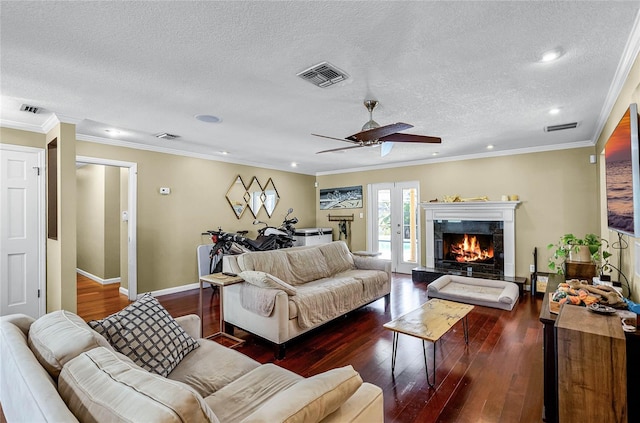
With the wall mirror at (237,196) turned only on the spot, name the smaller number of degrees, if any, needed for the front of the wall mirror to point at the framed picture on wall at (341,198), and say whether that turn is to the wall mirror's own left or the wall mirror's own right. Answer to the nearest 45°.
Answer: approximately 45° to the wall mirror's own left

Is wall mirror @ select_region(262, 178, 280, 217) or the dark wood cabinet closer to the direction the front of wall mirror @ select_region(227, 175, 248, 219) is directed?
the dark wood cabinet

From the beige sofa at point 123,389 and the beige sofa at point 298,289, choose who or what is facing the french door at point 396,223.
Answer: the beige sofa at point 123,389

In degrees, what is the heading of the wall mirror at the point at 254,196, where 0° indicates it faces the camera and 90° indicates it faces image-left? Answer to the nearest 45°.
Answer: approximately 315°

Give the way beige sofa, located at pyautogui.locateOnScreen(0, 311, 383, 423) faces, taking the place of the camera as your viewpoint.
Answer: facing away from the viewer and to the right of the viewer

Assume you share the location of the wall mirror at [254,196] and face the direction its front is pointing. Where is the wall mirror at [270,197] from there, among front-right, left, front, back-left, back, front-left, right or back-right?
left

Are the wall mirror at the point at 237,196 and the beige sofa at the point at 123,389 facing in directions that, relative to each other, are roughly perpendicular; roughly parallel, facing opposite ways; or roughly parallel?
roughly perpendicular

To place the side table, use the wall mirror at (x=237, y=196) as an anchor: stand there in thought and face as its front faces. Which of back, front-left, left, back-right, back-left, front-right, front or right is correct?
front-right

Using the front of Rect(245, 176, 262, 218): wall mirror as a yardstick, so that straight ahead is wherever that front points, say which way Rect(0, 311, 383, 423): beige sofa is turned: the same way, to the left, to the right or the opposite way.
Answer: to the left

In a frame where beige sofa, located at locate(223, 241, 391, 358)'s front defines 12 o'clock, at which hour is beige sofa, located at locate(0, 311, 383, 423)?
beige sofa, located at locate(0, 311, 383, 423) is roughly at 2 o'clock from beige sofa, located at locate(223, 241, 391, 358).

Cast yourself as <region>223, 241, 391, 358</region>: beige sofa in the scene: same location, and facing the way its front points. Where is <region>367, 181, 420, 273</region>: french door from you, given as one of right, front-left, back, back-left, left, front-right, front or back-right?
left

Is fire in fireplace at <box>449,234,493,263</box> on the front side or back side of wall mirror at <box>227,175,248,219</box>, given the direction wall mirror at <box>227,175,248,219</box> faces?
on the front side
